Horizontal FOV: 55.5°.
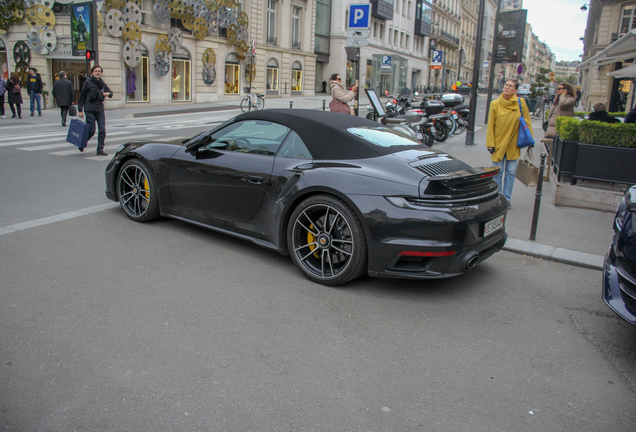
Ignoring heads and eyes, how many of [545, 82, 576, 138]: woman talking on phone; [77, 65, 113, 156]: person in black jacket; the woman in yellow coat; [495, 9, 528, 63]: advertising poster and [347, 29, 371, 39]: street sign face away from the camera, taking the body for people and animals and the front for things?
0

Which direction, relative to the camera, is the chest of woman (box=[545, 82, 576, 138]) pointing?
to the viewer's left

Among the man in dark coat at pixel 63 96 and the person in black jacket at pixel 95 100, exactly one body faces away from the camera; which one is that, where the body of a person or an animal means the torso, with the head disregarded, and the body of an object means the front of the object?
the man in dark coat

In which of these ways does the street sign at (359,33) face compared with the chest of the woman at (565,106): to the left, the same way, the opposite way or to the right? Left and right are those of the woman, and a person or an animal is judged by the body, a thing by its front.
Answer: to the left

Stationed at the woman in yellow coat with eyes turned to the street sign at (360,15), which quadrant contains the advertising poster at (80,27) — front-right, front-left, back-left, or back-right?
front-left

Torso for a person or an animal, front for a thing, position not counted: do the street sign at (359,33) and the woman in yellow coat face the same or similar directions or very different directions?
same or similar directions

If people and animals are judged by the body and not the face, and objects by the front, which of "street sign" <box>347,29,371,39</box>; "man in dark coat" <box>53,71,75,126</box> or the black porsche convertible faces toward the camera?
the street sign

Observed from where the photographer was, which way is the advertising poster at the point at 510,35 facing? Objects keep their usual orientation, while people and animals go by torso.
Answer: facing the viewer and to the left of the viewer

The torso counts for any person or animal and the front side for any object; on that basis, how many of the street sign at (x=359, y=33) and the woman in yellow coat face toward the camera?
2

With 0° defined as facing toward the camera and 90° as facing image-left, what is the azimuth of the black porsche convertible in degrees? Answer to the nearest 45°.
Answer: approximately 135°

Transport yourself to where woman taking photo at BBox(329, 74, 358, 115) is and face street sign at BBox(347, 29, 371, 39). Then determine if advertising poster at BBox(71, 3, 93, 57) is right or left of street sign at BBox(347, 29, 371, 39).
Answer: left

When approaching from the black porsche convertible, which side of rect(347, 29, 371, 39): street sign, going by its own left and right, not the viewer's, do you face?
front

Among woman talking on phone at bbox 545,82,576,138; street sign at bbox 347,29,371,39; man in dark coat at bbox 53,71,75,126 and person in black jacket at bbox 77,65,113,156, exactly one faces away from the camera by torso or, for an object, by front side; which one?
the man in dark coat

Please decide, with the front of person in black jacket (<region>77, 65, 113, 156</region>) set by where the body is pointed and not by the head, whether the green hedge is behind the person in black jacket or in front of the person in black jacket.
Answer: in front
